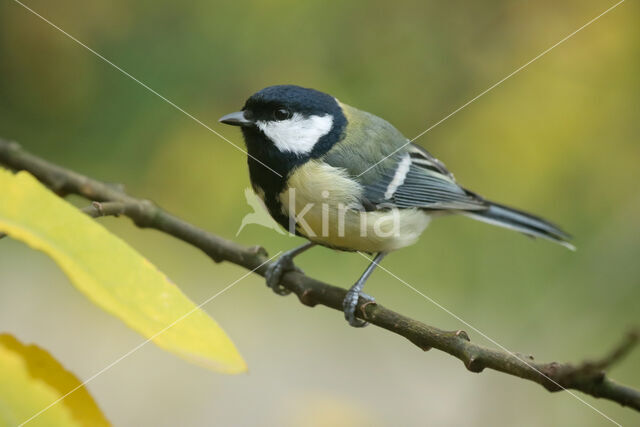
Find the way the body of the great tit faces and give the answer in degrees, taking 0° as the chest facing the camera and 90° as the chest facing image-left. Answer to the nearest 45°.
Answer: approximately 90°

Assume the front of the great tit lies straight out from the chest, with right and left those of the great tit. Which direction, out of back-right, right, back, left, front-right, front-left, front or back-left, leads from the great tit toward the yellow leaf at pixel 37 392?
front
